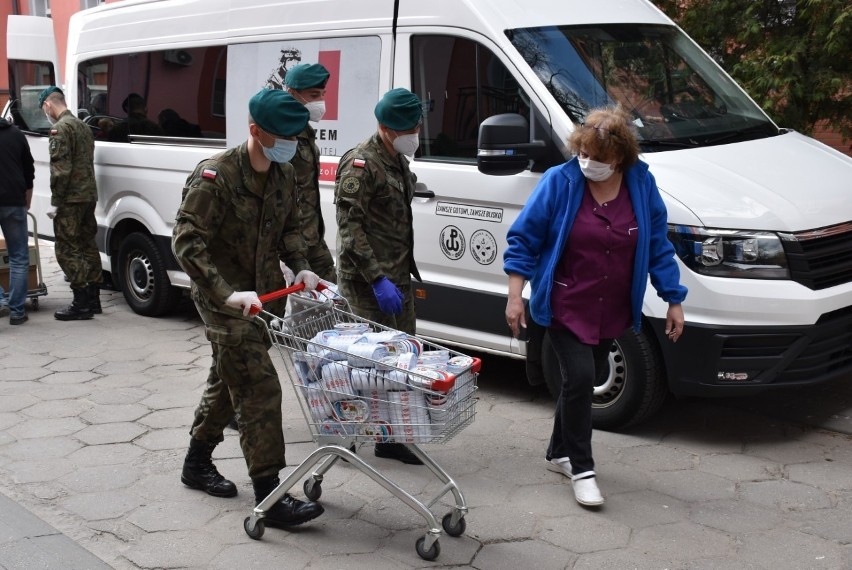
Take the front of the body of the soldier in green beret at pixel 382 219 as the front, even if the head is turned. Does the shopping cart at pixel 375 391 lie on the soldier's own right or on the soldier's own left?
on the soldier's own right

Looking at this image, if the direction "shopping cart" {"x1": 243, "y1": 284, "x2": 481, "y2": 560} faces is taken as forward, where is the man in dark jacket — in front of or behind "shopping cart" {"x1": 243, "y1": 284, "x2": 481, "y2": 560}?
behind

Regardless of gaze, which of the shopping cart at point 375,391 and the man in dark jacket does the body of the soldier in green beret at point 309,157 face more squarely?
the shopping cart

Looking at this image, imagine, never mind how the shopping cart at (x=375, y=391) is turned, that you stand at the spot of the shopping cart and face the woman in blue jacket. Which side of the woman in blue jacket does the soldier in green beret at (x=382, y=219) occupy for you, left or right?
left

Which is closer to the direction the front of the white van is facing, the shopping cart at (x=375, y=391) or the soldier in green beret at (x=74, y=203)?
the shopping cart

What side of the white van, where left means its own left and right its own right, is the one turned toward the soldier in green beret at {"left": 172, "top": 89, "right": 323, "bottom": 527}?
right

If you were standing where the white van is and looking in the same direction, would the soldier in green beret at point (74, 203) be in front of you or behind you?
behind
